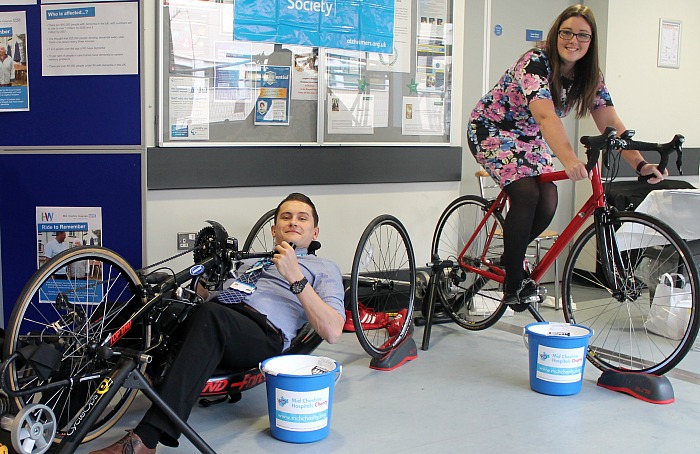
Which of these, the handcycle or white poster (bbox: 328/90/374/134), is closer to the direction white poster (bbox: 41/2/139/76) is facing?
the handcycle

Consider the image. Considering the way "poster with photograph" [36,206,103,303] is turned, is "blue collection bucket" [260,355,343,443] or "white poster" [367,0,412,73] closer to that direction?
the blue collection bucket

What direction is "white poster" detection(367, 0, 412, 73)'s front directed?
toward the camera

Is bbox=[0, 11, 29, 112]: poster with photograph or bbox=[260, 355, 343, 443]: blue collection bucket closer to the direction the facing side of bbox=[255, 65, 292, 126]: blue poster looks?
the blue collection bucket

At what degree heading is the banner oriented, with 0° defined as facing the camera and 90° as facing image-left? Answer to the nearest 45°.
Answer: approximately 0°

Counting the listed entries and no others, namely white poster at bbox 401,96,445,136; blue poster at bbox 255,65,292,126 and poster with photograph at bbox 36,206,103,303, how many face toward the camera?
3

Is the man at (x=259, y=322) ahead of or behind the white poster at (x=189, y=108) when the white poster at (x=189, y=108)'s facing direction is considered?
ahead

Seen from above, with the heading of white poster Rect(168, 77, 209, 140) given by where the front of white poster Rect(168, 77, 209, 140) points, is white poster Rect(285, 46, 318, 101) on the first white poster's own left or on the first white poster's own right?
on the first white poster's own left

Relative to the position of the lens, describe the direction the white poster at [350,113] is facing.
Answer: facing the viewer

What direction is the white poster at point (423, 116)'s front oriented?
toward the camera

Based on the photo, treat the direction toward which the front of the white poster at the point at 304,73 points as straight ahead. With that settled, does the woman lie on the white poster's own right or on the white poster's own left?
on the white poster's own left

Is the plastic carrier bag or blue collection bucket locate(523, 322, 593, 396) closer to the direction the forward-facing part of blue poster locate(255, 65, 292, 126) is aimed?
the blue collection bucket

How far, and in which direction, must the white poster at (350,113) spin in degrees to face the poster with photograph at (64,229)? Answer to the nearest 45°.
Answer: approximately 45° to its right
